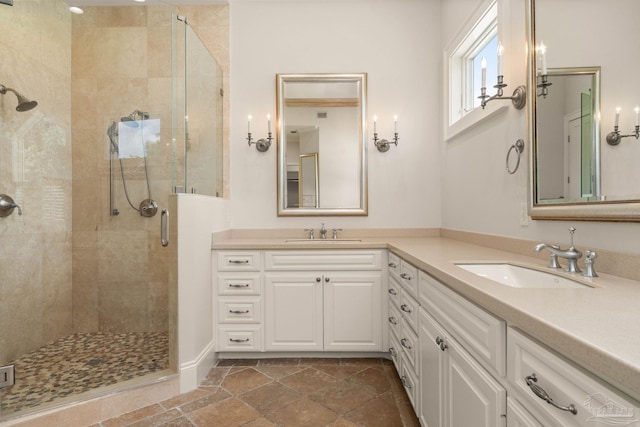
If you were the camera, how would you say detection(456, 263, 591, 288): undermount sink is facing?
facing to the left of the viewer

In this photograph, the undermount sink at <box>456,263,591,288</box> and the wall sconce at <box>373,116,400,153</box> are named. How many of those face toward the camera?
1

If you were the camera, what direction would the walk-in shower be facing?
facing the viewer and to the right of the viewer

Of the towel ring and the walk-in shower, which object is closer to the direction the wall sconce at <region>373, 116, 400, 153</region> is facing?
the towel ring

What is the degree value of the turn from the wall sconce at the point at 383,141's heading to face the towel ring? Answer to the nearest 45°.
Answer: approximately 45° to its left

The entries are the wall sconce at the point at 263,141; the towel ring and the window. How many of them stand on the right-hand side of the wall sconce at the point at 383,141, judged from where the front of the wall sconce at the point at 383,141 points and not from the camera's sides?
1

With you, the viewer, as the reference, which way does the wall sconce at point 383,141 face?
facing the viewer

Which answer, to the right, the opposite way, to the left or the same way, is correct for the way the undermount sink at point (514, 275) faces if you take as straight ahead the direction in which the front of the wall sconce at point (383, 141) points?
to the right

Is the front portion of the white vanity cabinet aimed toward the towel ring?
no

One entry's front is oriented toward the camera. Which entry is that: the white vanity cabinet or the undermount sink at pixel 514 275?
the white vanity cabinet

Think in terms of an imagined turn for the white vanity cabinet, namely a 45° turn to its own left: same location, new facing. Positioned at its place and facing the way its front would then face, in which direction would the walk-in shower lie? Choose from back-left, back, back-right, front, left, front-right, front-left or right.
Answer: back-right

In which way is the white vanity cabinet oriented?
toward the camera

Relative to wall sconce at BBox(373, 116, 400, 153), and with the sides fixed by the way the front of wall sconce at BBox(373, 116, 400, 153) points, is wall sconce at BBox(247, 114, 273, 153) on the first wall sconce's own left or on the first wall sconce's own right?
on the first wall sconce's own right
